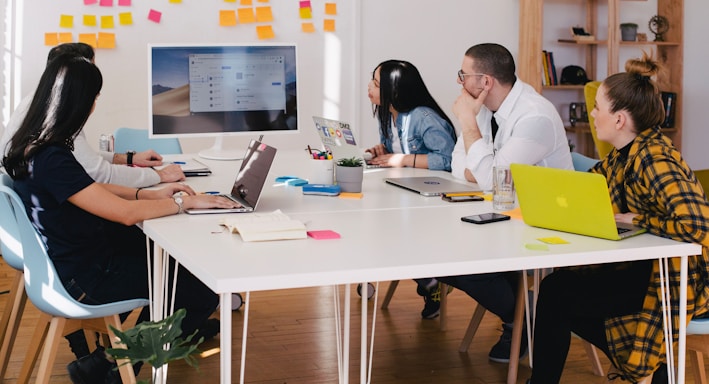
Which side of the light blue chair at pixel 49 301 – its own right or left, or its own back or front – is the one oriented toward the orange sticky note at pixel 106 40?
left

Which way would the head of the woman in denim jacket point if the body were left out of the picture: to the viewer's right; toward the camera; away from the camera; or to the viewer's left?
to the viewer's left

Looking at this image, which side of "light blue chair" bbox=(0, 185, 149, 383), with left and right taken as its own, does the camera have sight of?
right

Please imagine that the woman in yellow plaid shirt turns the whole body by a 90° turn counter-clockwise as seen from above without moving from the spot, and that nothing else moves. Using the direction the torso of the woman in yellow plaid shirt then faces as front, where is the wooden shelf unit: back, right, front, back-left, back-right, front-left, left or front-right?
back

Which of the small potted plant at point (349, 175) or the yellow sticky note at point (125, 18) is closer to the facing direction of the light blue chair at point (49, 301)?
the small potted plant

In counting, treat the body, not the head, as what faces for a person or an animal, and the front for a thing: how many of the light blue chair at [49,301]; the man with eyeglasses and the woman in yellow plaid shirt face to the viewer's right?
1

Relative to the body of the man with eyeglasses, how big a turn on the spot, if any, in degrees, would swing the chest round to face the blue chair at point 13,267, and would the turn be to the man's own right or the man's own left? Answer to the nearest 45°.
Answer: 0° — they already face it

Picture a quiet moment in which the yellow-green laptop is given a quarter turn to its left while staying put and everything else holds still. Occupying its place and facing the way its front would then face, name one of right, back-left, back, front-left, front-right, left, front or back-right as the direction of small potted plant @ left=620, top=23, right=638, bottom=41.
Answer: front-right

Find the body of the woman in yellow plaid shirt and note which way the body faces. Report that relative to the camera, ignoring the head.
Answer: to the viewer's left

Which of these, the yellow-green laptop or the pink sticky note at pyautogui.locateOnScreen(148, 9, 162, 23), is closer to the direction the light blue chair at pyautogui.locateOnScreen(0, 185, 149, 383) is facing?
the yellow-green laptop

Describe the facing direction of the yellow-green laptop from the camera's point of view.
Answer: facing away from the viewer and to the right of the viewer

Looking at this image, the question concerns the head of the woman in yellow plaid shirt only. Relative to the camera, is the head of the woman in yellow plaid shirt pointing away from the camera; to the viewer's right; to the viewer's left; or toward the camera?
to the viewer's left

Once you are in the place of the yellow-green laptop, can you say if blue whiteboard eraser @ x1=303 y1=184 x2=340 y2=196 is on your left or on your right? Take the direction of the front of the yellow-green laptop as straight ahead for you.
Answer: on your left

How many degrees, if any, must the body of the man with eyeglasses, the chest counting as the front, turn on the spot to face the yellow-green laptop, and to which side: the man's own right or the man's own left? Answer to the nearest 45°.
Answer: approximately 90° to the man's own left
